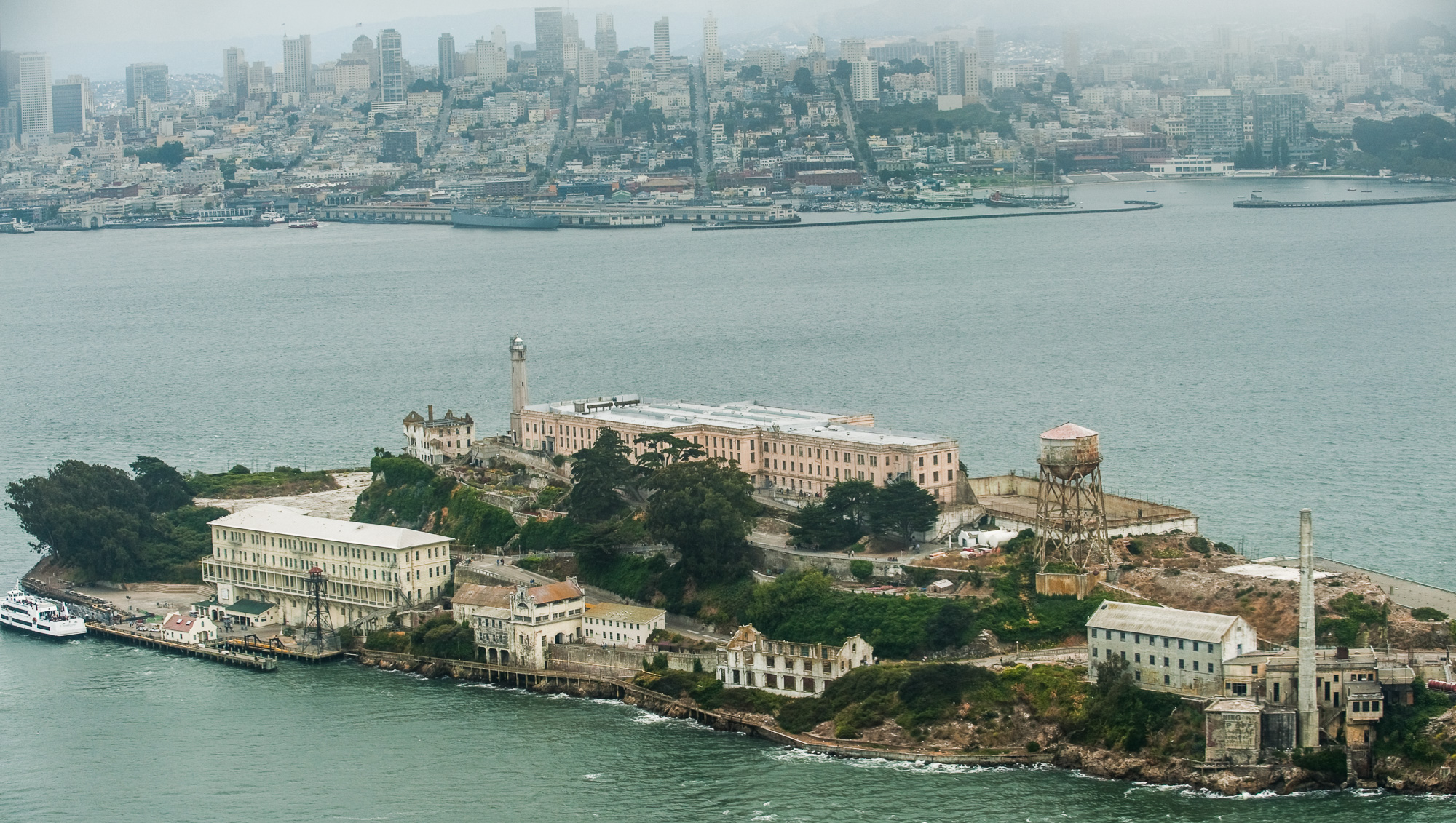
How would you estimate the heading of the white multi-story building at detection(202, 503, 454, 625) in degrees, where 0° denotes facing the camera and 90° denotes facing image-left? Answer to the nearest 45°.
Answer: approximately 45°

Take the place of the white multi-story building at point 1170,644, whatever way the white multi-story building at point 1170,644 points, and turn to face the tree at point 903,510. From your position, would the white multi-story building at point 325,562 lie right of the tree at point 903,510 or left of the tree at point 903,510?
left

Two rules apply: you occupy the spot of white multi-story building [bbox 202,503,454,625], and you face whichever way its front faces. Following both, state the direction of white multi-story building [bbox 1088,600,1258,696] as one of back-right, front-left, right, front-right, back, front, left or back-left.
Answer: left

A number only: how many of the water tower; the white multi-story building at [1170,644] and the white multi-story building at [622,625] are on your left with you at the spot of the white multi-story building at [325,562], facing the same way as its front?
3

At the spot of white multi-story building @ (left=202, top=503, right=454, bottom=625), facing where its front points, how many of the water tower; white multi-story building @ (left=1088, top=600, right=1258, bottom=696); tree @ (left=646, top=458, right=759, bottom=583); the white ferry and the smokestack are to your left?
4

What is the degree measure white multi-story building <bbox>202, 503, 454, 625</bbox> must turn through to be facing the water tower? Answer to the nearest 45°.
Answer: approximately 90° to its left

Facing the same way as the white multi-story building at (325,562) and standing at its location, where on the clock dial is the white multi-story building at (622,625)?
the white multi-story building at (622,625) is roughly at 9 o'clock from the white multi-story building at (325,562).

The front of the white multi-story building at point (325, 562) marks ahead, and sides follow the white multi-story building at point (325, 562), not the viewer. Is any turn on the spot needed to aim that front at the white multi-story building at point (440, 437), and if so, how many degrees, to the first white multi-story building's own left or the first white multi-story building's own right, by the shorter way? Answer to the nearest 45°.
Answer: approximately 135° to the first white multi-story building's own right

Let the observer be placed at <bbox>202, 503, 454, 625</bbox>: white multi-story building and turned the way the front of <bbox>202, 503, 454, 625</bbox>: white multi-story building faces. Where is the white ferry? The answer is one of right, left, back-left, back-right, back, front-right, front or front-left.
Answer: front-right

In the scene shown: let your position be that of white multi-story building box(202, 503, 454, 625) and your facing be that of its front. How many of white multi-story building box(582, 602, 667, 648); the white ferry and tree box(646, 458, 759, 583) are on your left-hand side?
2

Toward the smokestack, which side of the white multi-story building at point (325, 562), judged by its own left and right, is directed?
left

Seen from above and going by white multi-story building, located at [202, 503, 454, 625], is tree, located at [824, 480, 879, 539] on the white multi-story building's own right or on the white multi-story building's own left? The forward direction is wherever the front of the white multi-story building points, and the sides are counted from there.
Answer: on the white multi-story building's own left

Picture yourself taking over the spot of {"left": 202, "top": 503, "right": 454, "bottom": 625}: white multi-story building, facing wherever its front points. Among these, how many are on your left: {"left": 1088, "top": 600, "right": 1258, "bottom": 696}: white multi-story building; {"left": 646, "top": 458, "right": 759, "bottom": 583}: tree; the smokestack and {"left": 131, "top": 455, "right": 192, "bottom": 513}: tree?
3

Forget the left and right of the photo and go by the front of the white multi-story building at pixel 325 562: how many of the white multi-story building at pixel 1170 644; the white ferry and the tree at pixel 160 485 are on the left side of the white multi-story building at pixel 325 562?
1

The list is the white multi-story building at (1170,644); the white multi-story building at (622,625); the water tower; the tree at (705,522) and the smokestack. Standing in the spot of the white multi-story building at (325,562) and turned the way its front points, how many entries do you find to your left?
5

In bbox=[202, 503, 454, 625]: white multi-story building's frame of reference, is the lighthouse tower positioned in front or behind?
behind
